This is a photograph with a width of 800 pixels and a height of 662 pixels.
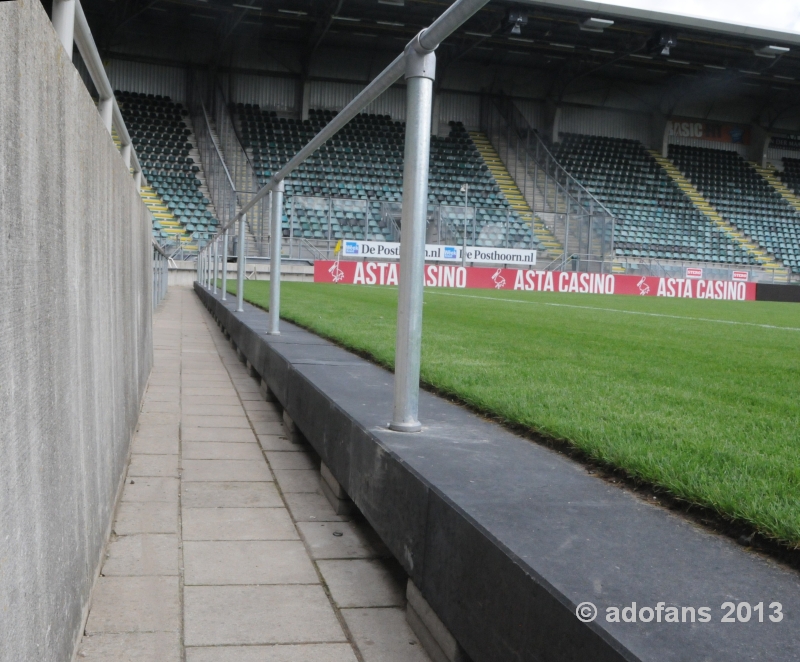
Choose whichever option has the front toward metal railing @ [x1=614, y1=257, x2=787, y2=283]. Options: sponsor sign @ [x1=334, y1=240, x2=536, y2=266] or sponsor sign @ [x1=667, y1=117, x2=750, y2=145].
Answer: sponsor sign @ [x1=667, y1=117, x2=750, y2=145]

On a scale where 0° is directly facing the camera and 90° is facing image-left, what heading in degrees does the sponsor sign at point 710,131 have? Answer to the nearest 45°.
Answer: approximately 0°

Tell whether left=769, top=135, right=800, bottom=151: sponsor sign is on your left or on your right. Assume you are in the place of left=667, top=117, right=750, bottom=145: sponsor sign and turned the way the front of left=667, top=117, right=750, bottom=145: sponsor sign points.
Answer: on your left

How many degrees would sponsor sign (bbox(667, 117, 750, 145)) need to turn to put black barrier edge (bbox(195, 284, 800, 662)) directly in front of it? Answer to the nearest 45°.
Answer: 0° — it already faces it

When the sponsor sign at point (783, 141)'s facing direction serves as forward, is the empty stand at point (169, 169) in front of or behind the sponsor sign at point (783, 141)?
in front

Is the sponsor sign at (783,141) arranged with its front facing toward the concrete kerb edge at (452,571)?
yes

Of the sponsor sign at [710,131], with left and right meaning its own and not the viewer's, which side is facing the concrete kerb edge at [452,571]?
front

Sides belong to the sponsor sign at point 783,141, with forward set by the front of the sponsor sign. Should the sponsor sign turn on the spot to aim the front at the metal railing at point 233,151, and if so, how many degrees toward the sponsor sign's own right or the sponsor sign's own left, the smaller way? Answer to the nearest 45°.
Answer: approximately 45° to the sponsor sign's own right

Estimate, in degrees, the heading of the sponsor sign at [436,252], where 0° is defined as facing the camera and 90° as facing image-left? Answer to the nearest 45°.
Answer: approximately 0°

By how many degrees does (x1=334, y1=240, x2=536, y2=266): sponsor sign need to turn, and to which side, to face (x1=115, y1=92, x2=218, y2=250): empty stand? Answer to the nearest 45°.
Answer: approximately 135° to its right

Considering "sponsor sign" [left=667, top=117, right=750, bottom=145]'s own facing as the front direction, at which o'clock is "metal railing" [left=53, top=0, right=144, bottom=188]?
The metal railing is roughly at 12 o'clock from the sponsor sign.

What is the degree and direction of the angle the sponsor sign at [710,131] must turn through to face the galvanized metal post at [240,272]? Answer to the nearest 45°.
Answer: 0° — it already faces it
